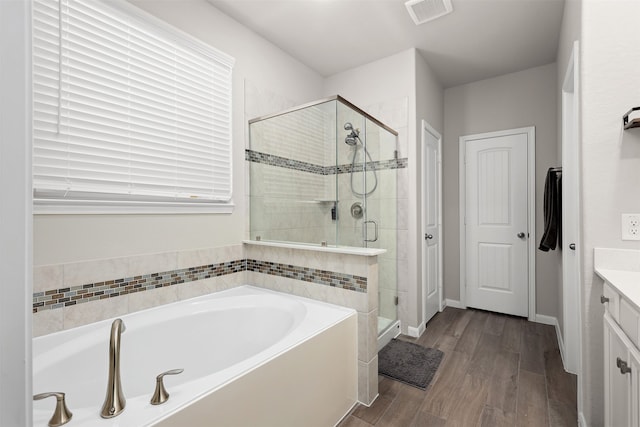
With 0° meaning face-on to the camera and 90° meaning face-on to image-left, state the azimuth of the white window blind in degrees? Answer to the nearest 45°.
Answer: approximately 315°

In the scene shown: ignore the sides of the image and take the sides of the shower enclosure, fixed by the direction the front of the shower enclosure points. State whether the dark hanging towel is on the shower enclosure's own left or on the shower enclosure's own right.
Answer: on the shower enclosure's own left

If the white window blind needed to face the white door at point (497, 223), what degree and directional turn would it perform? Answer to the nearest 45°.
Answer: approximately 45° to its left

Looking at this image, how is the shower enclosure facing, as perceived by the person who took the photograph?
facing the viewer and to the right of the viewer

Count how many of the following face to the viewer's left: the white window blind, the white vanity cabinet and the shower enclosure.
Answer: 1

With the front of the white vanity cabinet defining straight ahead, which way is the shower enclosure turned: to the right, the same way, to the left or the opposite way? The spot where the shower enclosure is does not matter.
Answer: the opposite way

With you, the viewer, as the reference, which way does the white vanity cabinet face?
facing to the left of the viewer

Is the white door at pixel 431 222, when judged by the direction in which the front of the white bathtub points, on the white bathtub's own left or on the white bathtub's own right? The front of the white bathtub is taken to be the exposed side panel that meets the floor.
on the white bathtub's own left

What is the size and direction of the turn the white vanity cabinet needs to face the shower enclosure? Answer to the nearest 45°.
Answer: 0° — it already faces it
